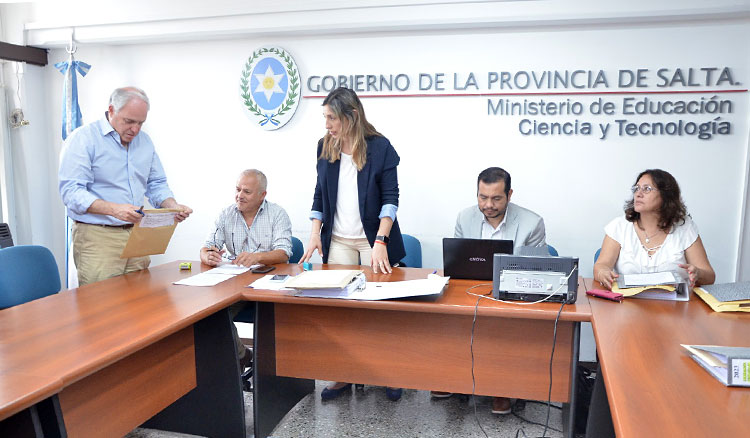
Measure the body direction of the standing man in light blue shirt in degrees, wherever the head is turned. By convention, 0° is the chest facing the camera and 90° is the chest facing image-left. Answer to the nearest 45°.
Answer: approximately 315°

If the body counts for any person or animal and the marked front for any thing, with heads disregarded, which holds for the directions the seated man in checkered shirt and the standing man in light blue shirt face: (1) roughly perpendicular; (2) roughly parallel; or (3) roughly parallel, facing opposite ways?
roughly perpendicular

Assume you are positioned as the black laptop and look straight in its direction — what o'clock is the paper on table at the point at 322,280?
The paper on table is roughly at 8 o'clock from the black laptop.

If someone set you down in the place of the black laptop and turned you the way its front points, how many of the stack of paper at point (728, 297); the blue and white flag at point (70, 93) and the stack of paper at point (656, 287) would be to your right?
2

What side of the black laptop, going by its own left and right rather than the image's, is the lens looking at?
back

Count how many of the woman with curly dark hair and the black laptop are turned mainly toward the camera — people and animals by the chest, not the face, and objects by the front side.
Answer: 1

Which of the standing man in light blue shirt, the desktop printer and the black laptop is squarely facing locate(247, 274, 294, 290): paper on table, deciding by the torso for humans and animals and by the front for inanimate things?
the standing man in light blue shirt

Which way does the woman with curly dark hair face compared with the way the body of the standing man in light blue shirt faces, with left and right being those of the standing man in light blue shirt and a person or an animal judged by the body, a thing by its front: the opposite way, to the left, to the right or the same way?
to the right

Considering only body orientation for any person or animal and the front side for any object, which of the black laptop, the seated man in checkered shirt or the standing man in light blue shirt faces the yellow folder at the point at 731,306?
the standing man in light blue shirt
